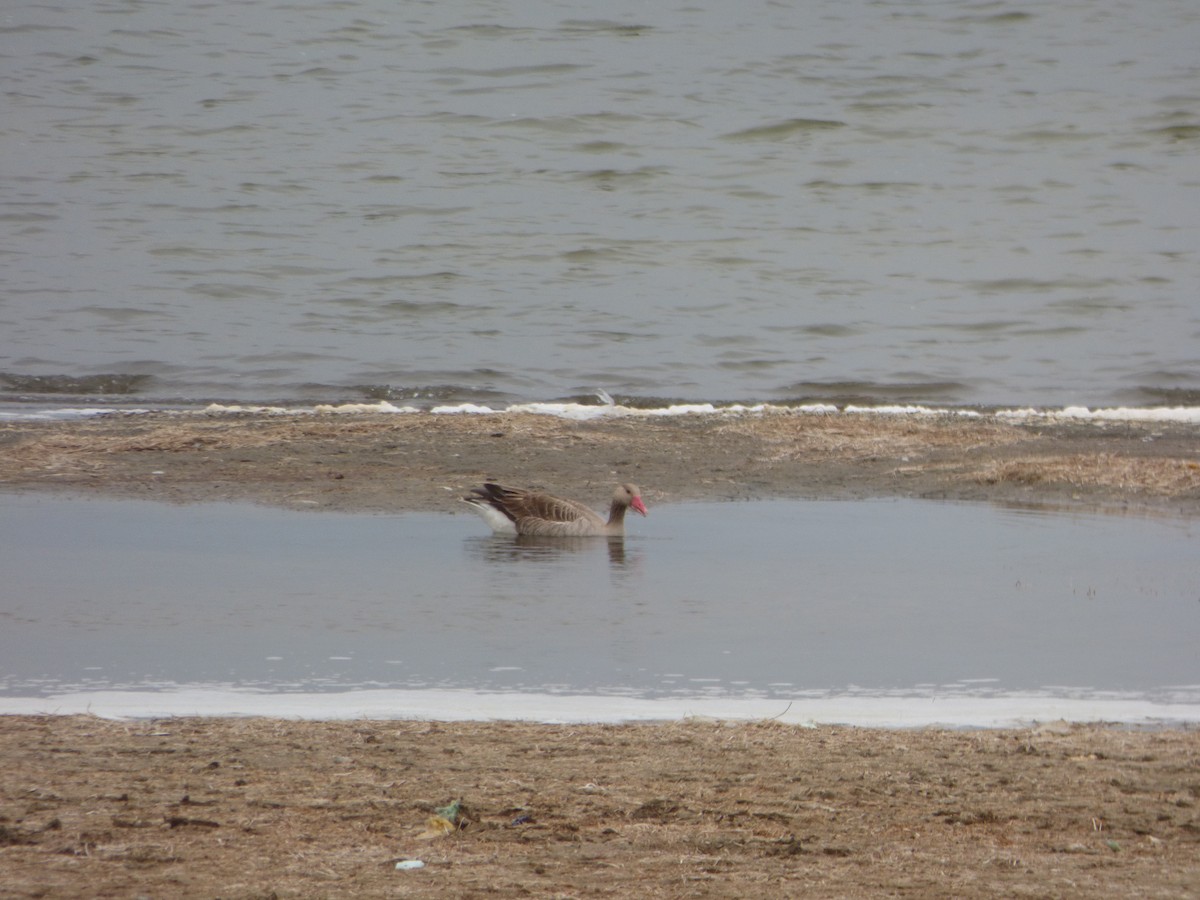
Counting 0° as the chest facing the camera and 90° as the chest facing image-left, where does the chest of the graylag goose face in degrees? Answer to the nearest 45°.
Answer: approximately 270°
